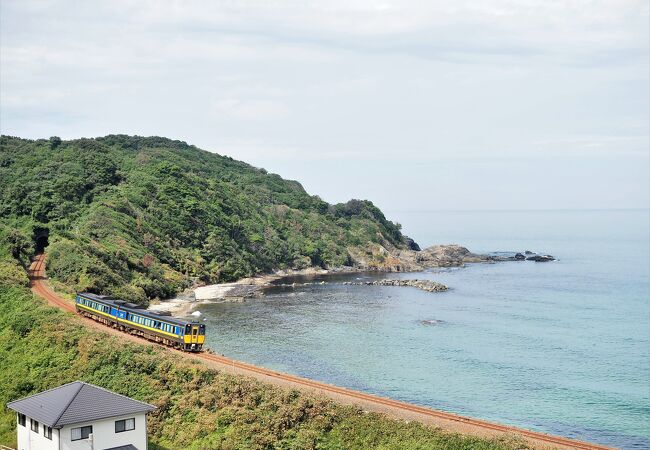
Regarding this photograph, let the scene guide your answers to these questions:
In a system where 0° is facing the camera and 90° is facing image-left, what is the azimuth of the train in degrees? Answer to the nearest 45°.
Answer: approximately 315°

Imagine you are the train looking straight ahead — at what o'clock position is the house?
The house is roughly at 2 o'clock from the train.
